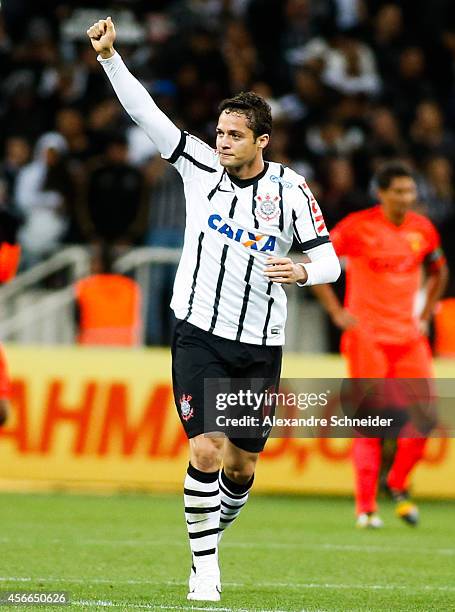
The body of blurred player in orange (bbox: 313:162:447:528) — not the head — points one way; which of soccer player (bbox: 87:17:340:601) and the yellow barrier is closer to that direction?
the soccer player

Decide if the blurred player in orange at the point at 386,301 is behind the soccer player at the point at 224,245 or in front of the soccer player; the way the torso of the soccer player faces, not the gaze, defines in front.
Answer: behind

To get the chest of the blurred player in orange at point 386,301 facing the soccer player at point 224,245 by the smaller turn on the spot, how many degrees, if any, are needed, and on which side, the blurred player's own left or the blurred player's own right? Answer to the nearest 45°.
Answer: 0° — they already face them

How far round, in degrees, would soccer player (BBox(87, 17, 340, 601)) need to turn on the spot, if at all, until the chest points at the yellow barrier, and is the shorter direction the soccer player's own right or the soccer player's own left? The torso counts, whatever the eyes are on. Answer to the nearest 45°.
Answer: approximately 180°

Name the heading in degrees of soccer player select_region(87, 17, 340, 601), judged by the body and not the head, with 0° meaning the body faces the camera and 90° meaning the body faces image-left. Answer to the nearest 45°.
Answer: approximately 0°

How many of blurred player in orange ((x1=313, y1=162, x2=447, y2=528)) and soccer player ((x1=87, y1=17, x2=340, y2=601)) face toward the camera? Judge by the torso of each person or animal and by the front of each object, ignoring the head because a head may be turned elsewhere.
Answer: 2
